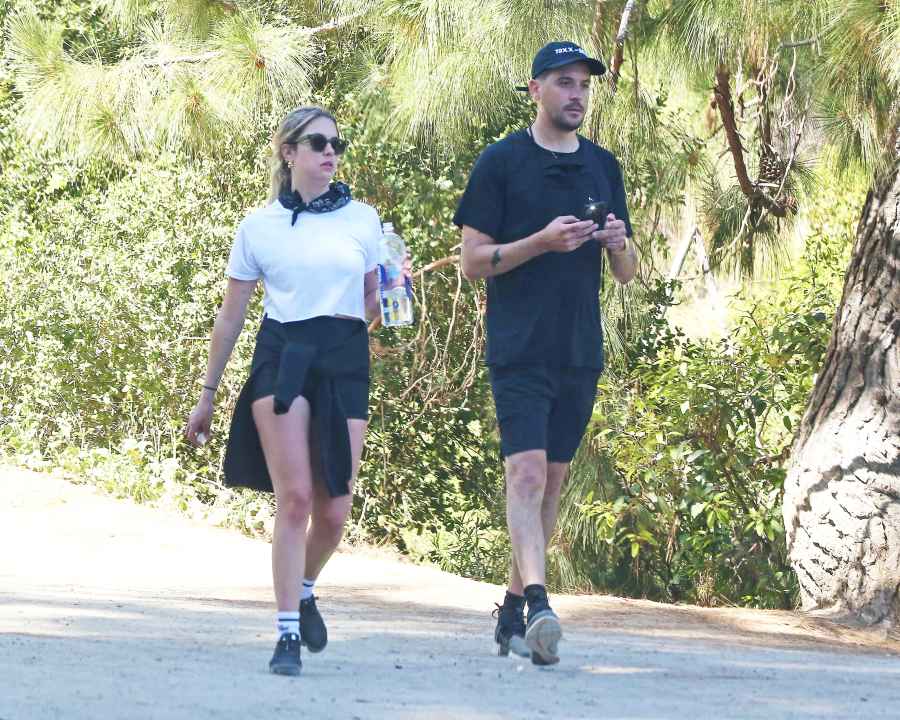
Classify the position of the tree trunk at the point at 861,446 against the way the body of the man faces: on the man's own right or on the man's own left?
on the man's own left

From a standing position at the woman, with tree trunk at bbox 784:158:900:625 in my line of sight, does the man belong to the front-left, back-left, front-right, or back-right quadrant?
front-right

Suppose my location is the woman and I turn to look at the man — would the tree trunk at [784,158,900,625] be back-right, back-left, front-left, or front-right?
front-left

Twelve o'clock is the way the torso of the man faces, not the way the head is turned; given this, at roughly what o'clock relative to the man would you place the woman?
The woman is roughly at 4 o'clock from the man.

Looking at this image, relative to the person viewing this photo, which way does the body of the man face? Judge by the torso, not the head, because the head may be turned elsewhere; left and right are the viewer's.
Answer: facing the viewer and to the right of the viewer
